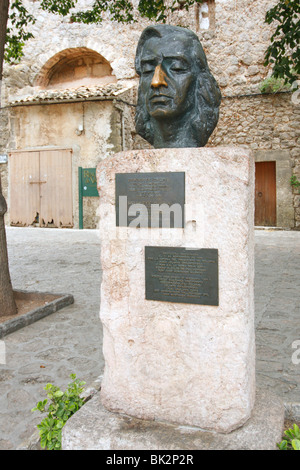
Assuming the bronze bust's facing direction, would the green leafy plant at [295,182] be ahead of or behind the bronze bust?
behind

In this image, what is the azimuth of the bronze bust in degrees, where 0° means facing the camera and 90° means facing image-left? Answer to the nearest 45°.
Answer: approximately 45°
